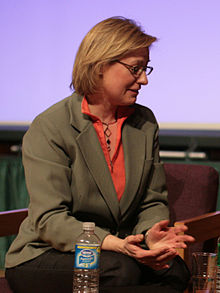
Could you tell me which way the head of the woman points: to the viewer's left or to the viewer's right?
to the viewer's right

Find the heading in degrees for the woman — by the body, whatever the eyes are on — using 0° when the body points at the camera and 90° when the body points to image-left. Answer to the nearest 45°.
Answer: approximately 315°
